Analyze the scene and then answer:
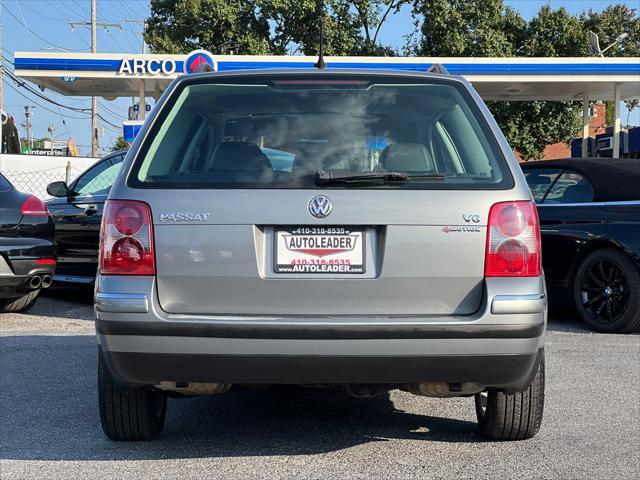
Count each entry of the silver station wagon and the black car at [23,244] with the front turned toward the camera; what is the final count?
0

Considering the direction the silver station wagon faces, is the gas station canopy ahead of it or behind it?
ahead

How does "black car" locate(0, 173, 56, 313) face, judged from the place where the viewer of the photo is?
facing away from the viewer and to the left of the viewer

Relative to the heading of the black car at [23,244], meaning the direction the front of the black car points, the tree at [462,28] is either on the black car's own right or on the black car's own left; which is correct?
on the black car's own right

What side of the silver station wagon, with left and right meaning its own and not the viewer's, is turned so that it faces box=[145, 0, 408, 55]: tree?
front

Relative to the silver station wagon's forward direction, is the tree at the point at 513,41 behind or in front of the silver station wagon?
in front

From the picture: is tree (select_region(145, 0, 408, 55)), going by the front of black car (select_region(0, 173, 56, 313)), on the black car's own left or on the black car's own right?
on the black car's own right

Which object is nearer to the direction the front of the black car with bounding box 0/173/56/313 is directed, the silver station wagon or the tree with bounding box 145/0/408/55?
the tree

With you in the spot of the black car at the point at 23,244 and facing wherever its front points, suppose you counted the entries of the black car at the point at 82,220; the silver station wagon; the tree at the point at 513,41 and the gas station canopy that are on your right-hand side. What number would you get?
3

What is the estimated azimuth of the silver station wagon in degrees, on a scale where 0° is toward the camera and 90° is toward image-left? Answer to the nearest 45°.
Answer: approximately 180°
